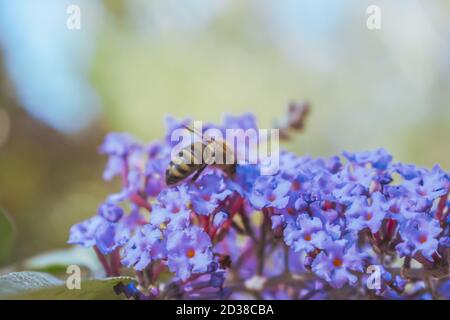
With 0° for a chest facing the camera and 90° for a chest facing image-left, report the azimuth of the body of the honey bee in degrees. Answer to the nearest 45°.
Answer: approximately 270°
